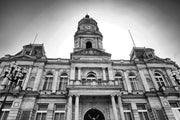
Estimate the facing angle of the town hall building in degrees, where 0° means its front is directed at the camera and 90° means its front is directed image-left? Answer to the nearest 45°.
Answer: approximately 0°
